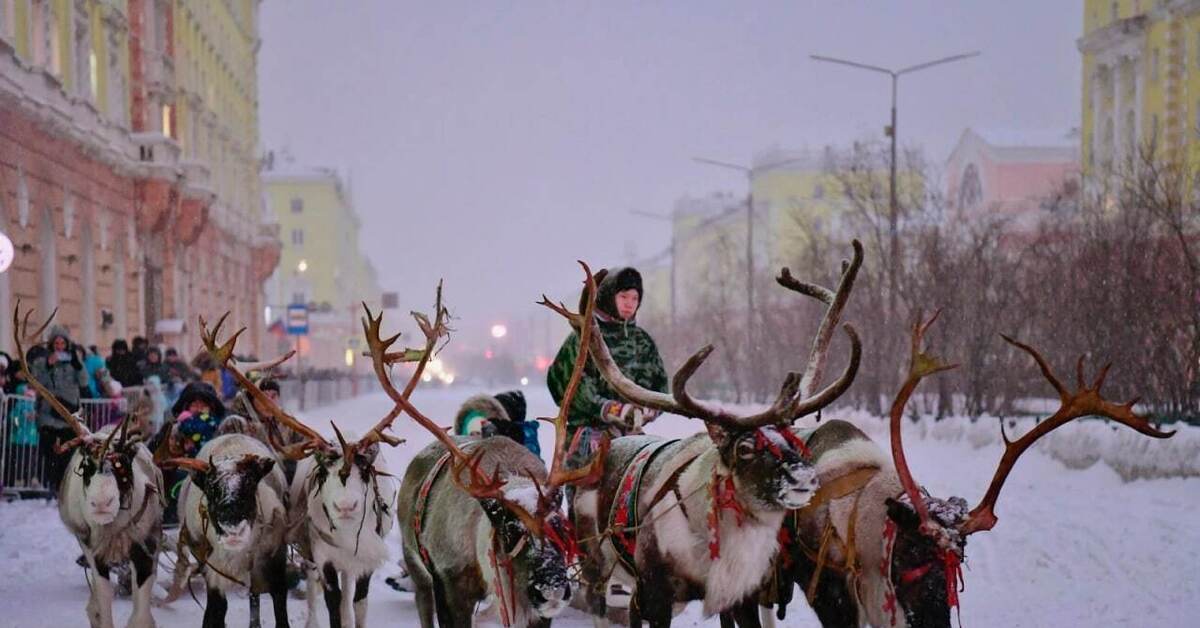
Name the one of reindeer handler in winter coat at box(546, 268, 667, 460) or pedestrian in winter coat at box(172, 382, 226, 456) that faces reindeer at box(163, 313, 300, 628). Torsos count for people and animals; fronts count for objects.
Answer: pedestrian in winter coat at box(172, 382, 226, 456)

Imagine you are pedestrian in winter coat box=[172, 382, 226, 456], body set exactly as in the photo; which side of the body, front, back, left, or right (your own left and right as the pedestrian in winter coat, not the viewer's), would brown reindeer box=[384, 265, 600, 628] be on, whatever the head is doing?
front

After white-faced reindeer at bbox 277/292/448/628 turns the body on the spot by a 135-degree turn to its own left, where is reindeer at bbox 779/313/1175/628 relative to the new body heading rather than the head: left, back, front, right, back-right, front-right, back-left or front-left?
right

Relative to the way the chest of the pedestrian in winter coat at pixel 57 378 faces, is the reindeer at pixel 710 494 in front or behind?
in front

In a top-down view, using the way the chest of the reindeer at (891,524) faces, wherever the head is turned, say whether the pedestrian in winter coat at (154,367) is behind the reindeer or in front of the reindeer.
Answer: behind

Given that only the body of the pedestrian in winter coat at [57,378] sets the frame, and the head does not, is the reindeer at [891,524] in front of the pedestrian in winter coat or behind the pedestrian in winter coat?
in front

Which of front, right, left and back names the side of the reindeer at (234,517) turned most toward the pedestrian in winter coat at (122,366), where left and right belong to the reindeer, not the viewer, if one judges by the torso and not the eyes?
back

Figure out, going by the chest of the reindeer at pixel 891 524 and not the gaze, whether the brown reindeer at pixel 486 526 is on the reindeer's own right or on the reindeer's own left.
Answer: on the reindeer's own right

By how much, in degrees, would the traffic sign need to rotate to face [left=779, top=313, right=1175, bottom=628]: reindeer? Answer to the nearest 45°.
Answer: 0° — it already faces it

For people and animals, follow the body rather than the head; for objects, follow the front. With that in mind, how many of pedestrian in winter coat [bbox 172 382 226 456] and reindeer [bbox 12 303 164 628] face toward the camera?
2

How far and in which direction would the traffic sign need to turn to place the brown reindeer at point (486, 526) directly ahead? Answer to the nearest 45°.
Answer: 0° — it already faces it

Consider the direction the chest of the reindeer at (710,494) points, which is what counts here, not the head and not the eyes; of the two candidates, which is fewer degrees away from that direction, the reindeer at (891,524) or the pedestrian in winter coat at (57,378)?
the reindeer
